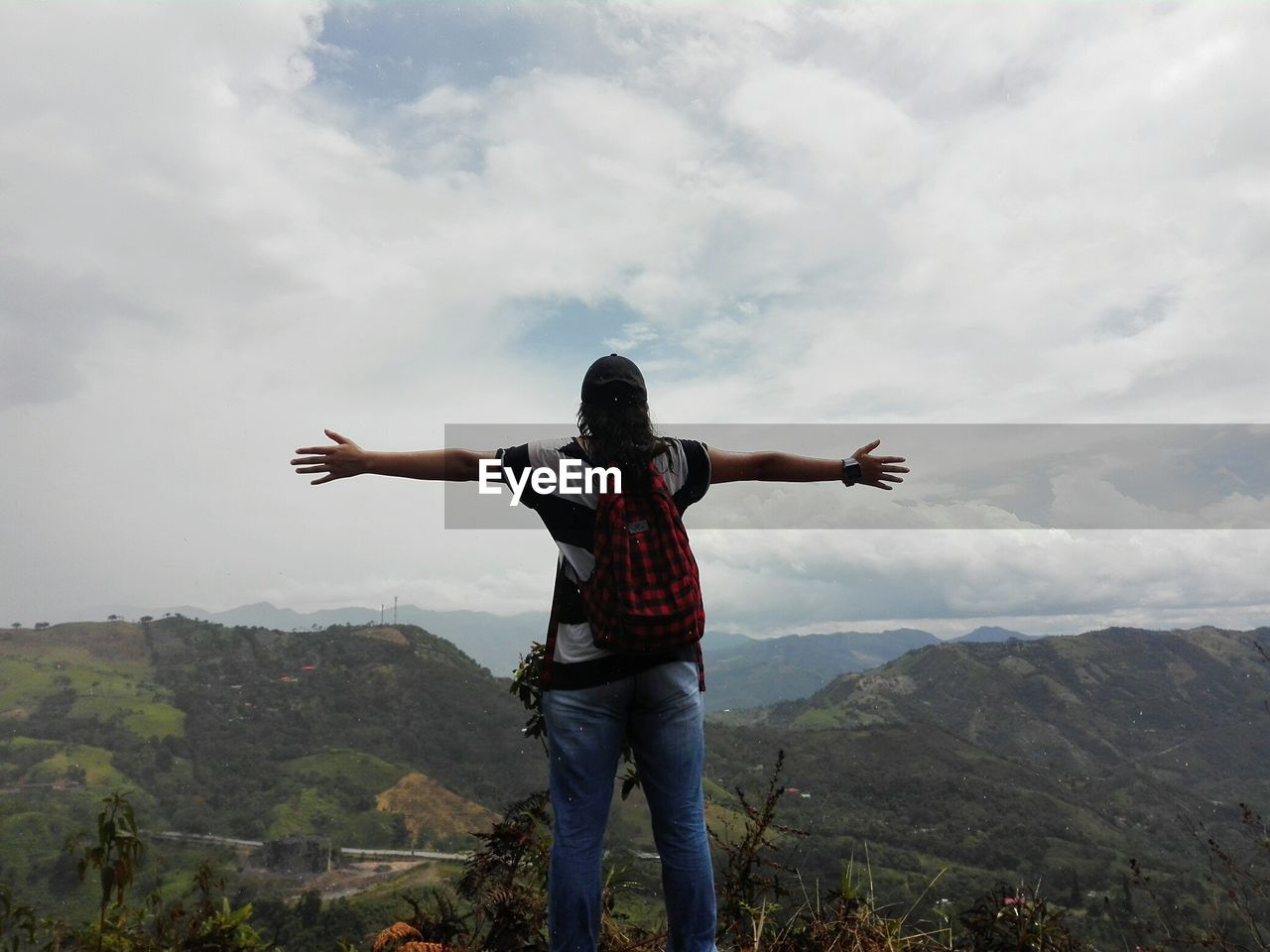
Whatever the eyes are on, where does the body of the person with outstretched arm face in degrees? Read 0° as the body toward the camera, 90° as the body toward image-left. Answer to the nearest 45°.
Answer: approximately 180°

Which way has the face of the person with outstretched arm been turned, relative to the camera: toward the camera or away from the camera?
away from the camera
